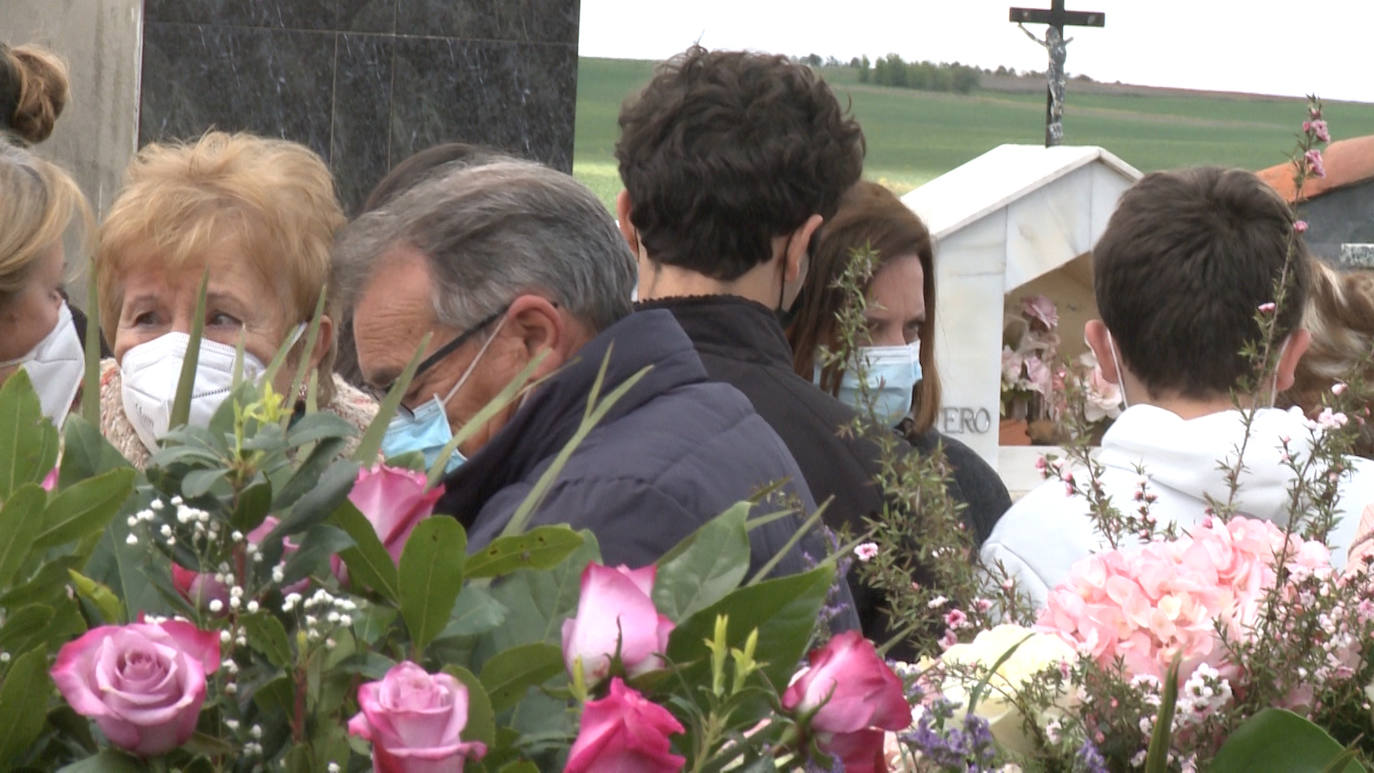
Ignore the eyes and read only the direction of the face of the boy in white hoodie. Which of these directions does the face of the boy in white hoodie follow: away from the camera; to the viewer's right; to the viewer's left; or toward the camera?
away from the camera

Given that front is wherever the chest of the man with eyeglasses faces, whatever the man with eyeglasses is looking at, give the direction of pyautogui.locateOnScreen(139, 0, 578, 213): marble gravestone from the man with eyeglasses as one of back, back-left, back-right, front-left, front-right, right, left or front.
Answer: right

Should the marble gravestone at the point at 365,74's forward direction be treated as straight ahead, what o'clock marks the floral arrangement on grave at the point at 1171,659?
The floral arrangement on grave is roughly at 12 o'clock from the marble gravestone.

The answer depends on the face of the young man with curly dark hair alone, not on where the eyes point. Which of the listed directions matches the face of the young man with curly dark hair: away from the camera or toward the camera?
away from the camera

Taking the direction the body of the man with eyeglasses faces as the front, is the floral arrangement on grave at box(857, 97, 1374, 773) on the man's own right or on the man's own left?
on the man's own left

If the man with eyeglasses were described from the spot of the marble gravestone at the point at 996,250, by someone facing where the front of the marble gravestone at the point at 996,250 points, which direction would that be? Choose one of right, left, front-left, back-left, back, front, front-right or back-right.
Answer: front-right

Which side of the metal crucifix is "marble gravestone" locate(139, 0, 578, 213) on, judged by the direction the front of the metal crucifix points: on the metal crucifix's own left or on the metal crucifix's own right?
on the metal crucifix's own right

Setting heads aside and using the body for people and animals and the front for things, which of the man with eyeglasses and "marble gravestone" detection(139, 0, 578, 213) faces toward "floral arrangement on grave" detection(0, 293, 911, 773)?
the marble gravestone

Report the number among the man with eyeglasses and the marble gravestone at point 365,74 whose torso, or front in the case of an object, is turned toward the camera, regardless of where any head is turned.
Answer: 1

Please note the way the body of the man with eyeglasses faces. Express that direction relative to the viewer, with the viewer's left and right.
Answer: facing to the left of the viewer

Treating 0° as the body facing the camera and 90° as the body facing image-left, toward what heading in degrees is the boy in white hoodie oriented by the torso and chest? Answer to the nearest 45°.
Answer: approximately 180°

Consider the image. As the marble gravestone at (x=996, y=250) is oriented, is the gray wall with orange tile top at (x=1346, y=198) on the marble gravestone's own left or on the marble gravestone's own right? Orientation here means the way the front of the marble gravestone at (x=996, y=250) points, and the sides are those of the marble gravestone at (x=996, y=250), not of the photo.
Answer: on the marble gravestone's own left

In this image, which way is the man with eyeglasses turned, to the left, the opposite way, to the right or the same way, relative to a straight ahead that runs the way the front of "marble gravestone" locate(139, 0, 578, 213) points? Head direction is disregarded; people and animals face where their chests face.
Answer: to the right

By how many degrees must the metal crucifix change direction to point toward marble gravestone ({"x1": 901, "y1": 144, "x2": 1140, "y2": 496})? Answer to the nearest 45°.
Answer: approximately 45° to its right

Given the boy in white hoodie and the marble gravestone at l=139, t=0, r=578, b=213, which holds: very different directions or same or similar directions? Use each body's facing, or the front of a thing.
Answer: very different directions
